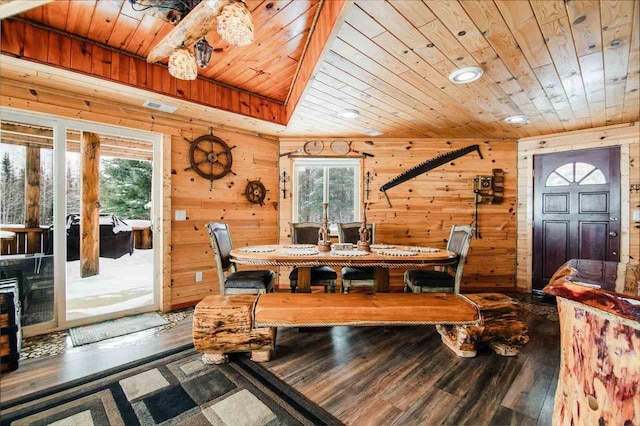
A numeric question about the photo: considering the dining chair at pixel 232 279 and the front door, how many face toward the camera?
1

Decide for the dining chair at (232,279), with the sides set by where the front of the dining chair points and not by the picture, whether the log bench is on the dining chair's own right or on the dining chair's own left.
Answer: on the dining chair's own right

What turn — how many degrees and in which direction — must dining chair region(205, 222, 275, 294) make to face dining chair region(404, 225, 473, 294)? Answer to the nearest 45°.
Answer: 0° — it already faces it

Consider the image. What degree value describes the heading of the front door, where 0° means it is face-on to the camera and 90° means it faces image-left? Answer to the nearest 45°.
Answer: approximately 0°

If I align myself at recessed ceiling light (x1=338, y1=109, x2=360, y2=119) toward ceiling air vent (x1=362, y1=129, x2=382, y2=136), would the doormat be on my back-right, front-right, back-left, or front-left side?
back-left

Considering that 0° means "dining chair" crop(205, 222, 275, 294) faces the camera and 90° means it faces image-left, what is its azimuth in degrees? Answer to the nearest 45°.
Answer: approximately 270°
